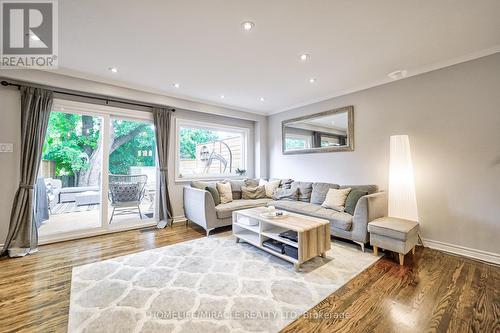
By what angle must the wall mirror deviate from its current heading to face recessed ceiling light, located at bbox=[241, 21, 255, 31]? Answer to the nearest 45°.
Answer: approximately 45° to its left

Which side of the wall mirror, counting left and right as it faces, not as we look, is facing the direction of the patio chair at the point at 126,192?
front

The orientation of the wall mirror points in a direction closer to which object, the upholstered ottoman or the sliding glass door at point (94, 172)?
the sliding glass door

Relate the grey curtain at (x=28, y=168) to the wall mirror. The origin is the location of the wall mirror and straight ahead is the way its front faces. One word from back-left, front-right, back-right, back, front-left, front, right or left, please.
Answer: front

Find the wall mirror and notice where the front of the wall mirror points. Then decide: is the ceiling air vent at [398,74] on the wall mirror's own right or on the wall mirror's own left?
on the wall mirror's own left

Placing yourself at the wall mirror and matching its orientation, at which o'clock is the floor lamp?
The floor lamp is roughly at 9 o'clock from the wall mirror.

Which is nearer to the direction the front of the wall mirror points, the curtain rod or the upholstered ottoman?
the curtain rod

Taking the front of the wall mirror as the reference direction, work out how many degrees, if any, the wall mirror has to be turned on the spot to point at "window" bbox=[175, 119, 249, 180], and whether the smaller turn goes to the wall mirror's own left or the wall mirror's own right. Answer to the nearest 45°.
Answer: approximately 45° to the wall mirror's own right

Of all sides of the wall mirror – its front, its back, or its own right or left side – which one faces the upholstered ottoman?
left

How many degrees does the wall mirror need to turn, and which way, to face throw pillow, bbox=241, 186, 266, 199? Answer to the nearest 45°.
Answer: approximately 45° to its right

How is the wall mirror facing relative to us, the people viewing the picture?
facing the viewer and to the left of the viewer

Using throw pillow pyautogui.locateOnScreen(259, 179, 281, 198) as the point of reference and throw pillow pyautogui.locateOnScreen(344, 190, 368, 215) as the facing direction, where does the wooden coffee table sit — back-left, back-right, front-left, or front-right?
front-right

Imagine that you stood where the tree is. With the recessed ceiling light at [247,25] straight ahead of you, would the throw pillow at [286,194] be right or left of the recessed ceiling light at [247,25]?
left
